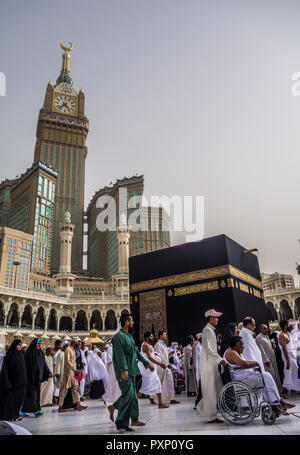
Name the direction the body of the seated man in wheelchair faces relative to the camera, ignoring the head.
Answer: to the viewer's right

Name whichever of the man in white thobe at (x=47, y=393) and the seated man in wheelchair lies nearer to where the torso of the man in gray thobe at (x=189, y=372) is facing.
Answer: the seated man in wheelchair

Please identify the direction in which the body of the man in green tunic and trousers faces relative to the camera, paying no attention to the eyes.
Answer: to the viewer's right

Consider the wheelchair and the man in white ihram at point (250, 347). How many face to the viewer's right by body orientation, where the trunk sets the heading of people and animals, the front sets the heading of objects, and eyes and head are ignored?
2

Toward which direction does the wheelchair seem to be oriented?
to the viewer's right

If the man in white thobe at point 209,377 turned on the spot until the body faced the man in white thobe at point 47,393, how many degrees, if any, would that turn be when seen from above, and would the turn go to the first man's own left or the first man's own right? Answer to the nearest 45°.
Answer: approximately 135° to the first man's own left

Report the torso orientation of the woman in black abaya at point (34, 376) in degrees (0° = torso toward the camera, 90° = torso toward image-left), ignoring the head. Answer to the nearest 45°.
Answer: approximately 270°

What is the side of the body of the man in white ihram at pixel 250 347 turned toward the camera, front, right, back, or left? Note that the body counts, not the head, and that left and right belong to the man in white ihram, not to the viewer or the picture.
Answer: right

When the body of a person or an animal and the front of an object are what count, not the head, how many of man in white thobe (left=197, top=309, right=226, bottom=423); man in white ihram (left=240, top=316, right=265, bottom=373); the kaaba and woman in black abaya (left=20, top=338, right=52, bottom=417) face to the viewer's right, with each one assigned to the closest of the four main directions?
3

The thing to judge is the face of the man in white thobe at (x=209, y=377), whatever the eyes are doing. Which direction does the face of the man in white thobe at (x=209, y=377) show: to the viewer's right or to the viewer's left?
to the viewer's right
